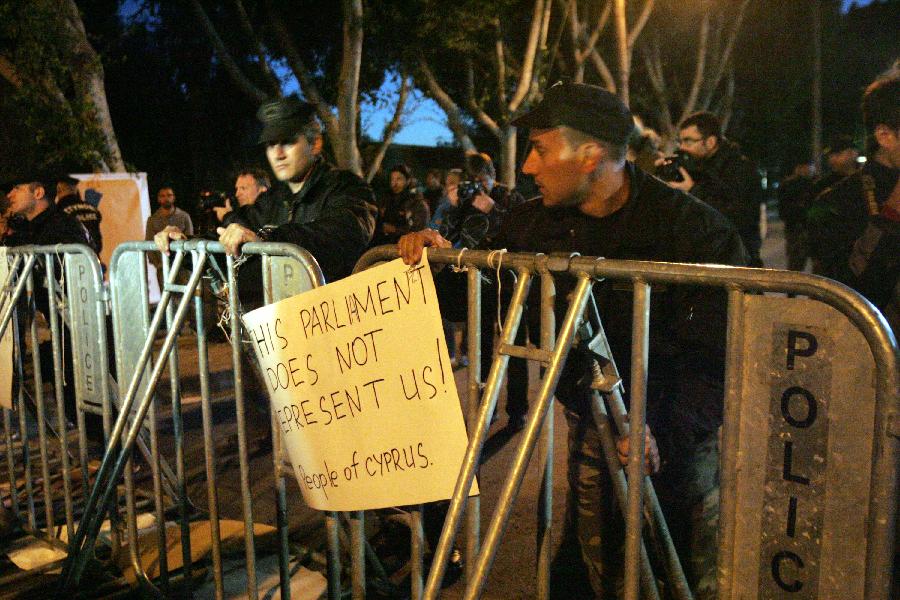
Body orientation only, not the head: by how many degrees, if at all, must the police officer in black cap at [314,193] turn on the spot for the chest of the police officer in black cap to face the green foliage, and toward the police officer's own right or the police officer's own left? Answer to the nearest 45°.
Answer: approximately 135° to the police officer's own right

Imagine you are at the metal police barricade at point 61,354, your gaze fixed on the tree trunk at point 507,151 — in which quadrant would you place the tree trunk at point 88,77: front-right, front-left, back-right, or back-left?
front-left

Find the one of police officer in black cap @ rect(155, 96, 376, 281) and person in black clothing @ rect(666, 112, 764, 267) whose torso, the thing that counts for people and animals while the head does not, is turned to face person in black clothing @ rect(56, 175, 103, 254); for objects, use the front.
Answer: person in black clothing @ rect(666, 112, 764, 267)

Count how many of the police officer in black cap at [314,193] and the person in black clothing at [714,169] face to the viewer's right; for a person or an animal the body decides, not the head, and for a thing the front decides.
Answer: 0

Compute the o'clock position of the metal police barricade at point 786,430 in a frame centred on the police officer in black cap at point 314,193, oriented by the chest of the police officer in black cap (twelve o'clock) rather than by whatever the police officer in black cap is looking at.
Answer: The metal police barricade is roughly at 10 o'clock from the police officer in black cap.

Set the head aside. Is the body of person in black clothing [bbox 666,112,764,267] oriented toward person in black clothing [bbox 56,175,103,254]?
yes

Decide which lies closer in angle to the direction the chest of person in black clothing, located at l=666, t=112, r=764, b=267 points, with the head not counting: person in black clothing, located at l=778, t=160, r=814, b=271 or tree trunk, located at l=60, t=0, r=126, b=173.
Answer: the tree trunk

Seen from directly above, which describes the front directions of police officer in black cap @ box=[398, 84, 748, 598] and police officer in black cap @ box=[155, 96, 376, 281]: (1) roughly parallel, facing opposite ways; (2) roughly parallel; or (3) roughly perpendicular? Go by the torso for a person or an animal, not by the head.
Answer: roughly parallel

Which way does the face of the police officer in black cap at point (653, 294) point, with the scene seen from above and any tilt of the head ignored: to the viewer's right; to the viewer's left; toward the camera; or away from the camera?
to the viewer's left

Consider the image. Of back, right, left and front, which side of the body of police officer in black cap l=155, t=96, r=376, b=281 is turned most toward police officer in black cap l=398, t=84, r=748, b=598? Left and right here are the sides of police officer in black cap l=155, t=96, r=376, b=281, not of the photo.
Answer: left

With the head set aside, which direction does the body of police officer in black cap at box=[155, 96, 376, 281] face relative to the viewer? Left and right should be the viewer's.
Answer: facing the viewer and to the left of the viewer

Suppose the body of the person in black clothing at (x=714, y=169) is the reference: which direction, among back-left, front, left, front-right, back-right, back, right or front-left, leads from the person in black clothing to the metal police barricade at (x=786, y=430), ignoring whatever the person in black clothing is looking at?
left

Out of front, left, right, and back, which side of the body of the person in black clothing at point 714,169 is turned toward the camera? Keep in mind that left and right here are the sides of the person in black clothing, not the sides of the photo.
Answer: left
